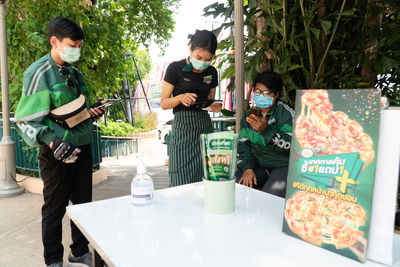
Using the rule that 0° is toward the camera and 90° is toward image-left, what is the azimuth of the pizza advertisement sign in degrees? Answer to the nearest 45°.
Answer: approximately 45°

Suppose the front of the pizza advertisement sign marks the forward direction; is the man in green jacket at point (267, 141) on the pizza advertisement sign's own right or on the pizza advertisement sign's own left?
on the pizza advertisement sign's own right

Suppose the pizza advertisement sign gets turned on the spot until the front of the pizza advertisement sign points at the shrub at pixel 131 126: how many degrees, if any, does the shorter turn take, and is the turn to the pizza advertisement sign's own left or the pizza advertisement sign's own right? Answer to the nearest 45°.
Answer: approximately 90° to the pizza advertisement sign's own right
